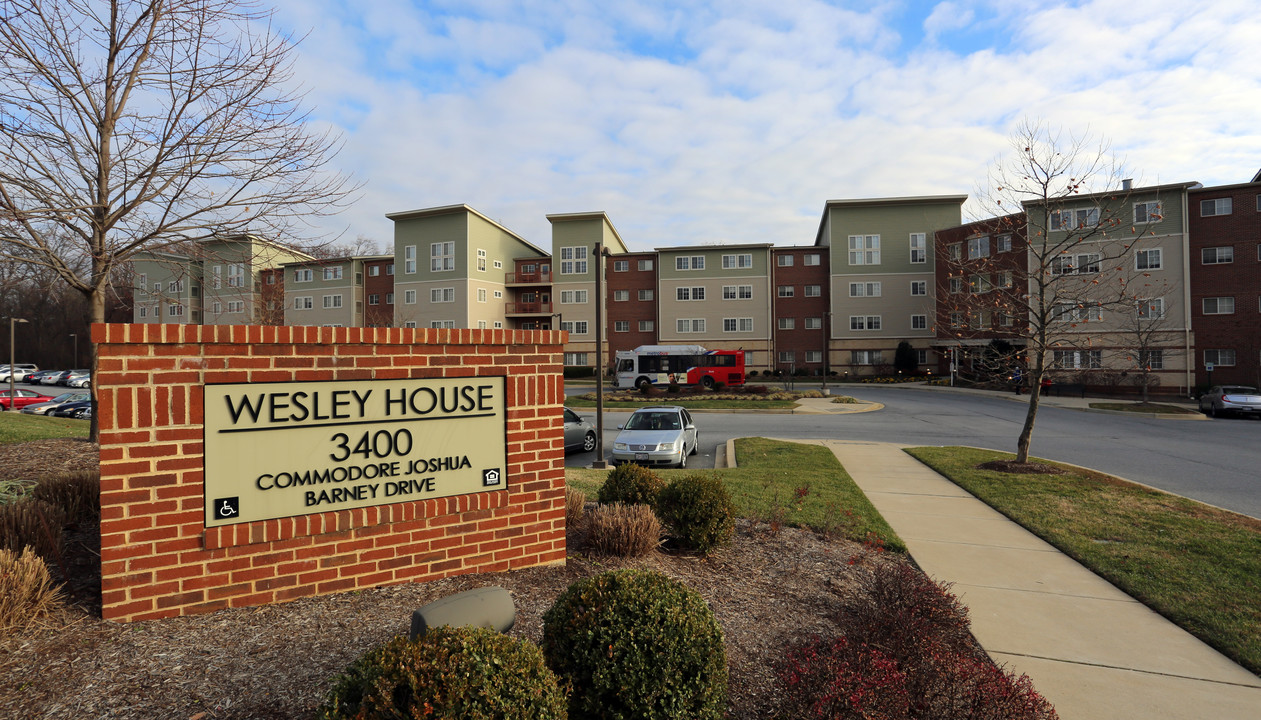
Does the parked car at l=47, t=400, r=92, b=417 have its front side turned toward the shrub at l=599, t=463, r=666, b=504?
no

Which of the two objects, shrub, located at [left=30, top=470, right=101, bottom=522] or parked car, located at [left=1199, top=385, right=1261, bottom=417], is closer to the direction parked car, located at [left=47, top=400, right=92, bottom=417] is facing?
the shrub

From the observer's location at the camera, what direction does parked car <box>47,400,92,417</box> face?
facing the viewer and to the left of the viewer

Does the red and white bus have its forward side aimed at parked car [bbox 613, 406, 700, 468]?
no

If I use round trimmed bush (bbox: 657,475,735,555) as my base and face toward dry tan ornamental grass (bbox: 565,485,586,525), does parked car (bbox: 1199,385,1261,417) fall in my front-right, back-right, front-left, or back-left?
back-right

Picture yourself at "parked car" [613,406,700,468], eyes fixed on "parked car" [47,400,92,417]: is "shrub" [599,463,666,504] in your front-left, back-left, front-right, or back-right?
back-left
